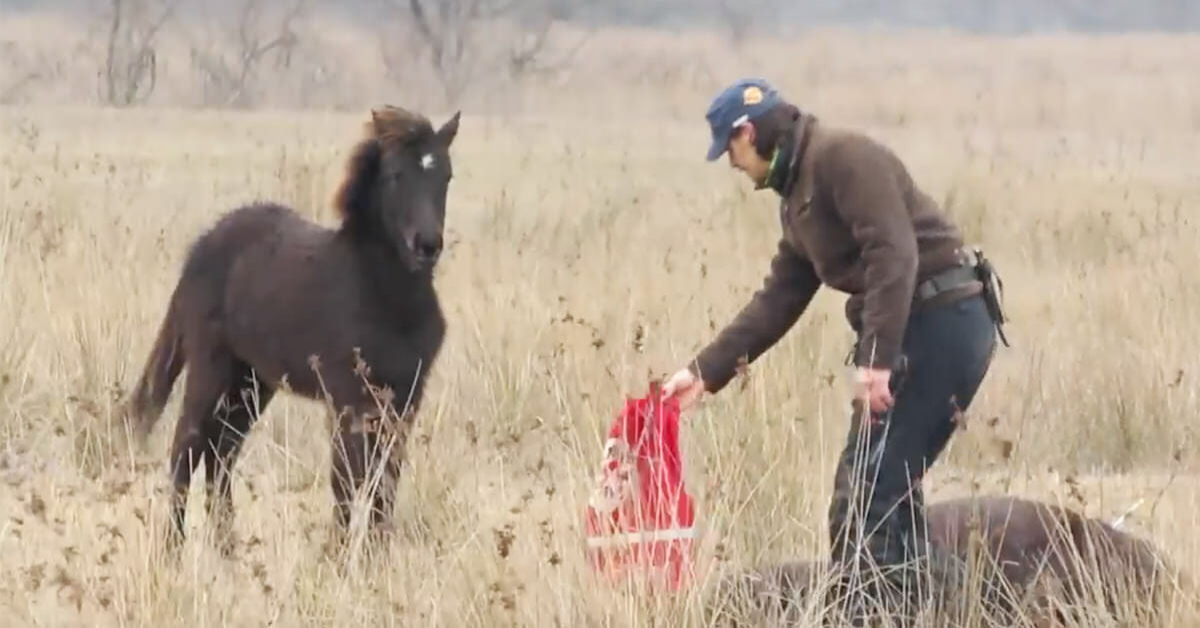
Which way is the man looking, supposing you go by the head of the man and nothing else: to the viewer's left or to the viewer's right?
to the viewer's left

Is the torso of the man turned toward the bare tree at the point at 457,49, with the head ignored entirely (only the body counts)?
no

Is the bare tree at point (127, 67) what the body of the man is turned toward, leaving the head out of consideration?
no

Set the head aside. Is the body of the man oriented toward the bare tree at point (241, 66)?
no

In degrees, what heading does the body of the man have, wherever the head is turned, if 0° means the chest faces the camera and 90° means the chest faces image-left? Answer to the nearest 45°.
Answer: approximately 90°
